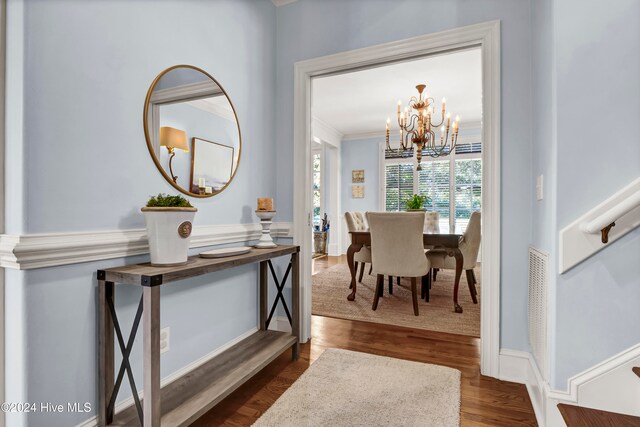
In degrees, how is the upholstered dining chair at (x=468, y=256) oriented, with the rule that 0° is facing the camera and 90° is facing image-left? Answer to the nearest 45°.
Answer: approximately 90°

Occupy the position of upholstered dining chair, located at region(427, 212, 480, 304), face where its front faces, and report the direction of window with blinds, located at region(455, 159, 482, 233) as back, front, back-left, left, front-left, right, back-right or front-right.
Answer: right

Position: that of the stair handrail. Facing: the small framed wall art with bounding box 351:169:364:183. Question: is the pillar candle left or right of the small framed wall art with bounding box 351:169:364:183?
left

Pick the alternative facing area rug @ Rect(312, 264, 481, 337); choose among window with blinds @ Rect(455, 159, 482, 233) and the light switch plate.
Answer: the window with blinds

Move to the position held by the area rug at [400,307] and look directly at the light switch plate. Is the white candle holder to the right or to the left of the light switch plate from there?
right

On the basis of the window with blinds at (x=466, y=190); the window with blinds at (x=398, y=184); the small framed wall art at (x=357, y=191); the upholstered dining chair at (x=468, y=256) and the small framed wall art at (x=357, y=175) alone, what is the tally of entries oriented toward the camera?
4

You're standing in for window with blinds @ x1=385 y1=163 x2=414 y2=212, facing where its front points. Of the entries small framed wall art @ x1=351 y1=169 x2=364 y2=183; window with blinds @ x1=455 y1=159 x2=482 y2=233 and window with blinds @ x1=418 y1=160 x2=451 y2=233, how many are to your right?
1

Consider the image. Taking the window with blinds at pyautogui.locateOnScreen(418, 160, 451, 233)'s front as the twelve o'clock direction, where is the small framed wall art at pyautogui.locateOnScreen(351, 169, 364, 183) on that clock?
The small framed wall art is roughly at 3 o'clock from the window with blinds.

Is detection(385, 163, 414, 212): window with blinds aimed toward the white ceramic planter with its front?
yes

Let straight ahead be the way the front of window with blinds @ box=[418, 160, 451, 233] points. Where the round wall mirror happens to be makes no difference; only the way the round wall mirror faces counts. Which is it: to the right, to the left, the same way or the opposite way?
to the left

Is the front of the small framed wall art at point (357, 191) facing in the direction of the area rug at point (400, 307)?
yes

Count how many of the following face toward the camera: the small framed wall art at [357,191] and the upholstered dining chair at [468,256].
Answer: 1

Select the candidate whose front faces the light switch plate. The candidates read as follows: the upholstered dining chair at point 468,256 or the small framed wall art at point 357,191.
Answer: the small framed wall art

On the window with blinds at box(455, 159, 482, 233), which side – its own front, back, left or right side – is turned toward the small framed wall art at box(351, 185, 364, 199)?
right
